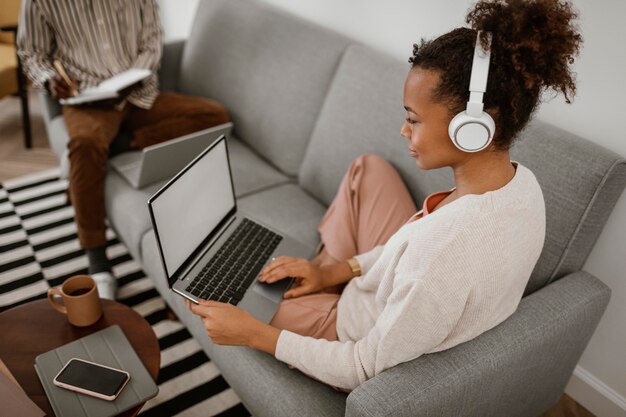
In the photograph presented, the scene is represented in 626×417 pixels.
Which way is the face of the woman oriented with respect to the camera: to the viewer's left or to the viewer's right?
to the viewer's left

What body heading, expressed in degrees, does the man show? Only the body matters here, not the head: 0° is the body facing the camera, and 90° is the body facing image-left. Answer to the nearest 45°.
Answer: approximately 0°

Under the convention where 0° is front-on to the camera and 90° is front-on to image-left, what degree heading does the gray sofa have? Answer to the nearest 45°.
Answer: approximately 45°

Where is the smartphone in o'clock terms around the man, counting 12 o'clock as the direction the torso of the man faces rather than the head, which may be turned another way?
The smartphone is roughly at 12 o'clock from the man.
